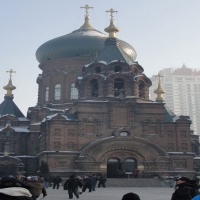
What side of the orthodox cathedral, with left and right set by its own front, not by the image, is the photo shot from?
front

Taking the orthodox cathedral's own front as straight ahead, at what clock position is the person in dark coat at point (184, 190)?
The person in dark coat is roughly at 12 o'clock from the orthodox cathedral.
